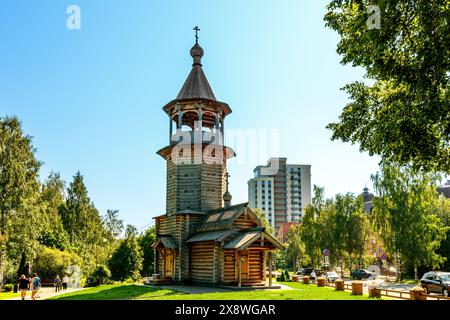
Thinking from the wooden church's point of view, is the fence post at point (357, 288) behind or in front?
in front

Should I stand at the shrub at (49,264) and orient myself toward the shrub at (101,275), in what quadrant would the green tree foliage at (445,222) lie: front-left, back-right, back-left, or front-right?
front-left

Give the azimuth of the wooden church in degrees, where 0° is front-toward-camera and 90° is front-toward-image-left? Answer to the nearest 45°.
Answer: approximately 315°

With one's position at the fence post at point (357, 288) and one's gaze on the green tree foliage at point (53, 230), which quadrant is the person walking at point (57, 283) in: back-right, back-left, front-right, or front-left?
front-left

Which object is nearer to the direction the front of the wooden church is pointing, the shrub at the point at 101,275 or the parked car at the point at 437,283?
the parked car

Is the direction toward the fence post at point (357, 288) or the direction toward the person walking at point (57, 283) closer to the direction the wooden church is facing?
the fence post
